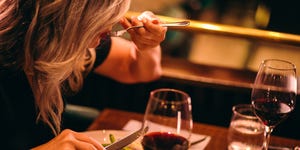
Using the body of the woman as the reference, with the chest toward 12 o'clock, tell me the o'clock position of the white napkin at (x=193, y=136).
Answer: The white napkin is roughly at 12 o'clock from the woman.

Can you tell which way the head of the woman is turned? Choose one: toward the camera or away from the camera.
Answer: away from the camera

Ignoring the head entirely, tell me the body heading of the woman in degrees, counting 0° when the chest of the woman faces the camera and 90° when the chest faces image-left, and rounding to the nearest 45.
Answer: approximately 270°

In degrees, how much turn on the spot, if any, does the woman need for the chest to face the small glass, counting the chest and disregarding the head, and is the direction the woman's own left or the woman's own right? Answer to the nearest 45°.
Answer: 0° — they already face it

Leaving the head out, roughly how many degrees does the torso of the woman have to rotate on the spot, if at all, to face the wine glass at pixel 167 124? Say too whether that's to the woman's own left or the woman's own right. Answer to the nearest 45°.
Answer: approximately 45° to the woman's own right

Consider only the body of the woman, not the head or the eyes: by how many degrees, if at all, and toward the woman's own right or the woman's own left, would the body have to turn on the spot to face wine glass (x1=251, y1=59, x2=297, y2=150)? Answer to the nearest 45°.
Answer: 0° — they already face it
